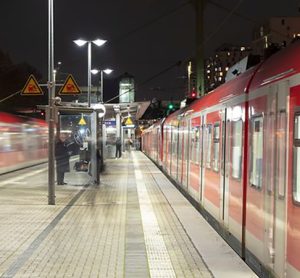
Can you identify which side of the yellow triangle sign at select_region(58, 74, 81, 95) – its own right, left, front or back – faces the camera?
front

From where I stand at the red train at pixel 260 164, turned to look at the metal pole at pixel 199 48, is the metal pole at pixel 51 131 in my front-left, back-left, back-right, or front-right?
front-left

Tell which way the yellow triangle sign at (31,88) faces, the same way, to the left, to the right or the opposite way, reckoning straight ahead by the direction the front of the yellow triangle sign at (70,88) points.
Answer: the same way

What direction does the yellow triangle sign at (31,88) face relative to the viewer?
toward the camera

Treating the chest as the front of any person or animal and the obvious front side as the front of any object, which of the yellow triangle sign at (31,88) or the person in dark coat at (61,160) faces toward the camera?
the yellow triangle sign

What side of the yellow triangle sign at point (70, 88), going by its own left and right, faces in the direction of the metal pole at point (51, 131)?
right
